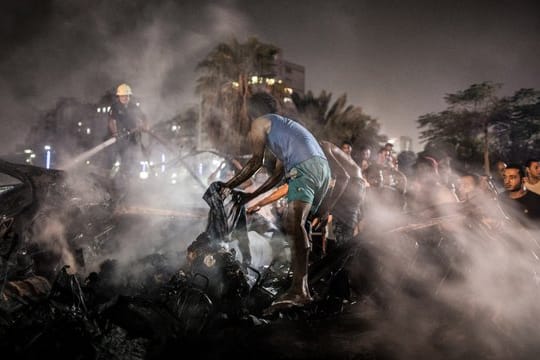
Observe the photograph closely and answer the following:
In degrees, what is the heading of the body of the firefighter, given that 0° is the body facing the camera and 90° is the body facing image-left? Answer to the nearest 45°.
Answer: approximately 0°

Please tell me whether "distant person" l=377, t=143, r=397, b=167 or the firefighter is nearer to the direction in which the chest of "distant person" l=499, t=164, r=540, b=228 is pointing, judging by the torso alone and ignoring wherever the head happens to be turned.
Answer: the firefighter

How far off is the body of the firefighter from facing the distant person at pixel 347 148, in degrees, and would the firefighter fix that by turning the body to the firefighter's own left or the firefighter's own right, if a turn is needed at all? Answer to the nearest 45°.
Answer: approximately 90° to the firefighter's own left

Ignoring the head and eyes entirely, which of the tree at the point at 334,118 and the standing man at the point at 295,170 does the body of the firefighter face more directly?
the standing man

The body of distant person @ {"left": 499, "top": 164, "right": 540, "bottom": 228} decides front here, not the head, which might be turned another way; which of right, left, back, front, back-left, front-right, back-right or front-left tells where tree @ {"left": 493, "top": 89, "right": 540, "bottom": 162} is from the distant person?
back-right

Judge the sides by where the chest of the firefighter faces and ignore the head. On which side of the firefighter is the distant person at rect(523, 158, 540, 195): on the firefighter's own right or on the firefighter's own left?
on the firefighter's own left

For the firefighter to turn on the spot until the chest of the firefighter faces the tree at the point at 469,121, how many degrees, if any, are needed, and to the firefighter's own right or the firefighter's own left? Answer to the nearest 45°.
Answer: approximately 135° to the firefighter's own left

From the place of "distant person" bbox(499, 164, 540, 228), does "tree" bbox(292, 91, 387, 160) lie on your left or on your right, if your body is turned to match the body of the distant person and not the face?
on your right

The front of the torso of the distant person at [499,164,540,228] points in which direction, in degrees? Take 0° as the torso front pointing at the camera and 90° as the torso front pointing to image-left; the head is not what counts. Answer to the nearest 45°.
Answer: approximately 45°

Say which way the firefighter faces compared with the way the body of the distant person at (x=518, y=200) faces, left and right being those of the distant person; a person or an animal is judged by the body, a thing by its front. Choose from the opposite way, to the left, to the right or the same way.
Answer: to the left
